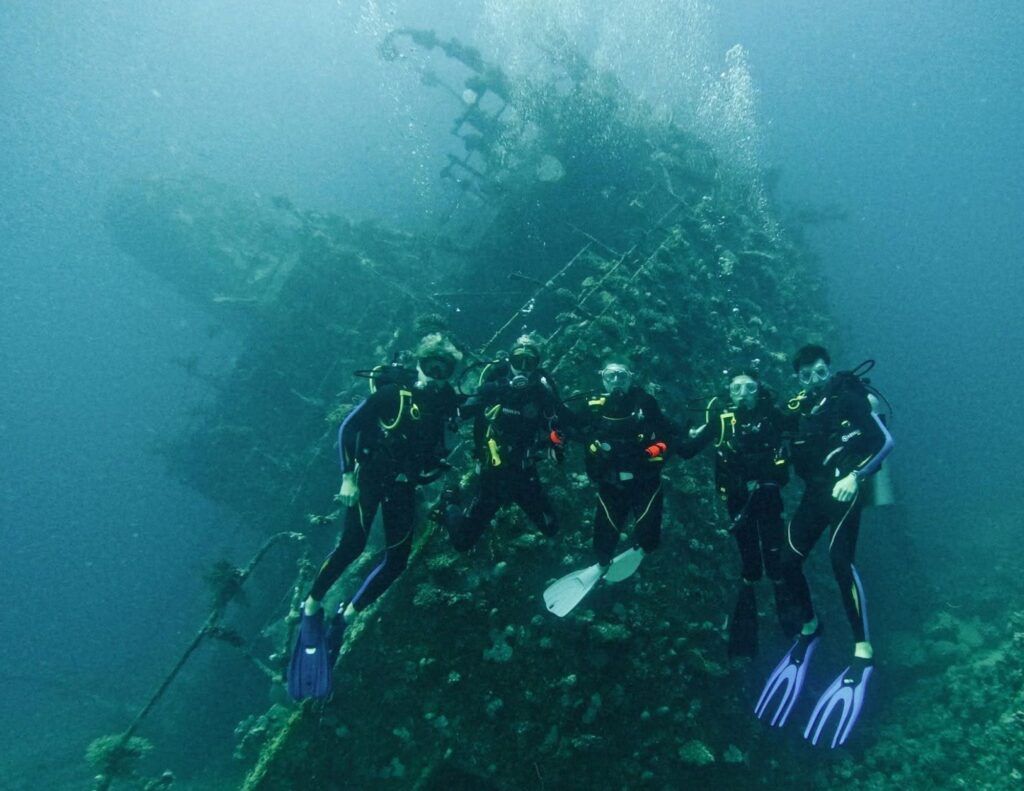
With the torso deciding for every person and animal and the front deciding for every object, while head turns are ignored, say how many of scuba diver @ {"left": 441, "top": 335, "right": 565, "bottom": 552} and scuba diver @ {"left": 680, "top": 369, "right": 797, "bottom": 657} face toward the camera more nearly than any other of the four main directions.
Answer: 2

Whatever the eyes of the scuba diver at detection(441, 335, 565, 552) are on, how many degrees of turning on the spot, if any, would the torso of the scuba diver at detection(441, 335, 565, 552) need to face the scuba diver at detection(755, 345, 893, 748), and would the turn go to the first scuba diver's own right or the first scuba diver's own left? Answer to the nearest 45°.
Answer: approximately 90° to the first scuba diver's own left

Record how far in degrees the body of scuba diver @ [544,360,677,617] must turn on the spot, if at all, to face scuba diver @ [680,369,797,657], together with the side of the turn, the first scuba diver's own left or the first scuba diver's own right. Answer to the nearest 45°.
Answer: approximately 90° to the first scuba diver's own left

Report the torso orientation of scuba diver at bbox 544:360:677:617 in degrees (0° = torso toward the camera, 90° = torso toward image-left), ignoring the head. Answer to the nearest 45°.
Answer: approximately 0°

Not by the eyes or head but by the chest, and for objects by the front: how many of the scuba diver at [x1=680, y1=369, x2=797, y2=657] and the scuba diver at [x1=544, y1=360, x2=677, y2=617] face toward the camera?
2
